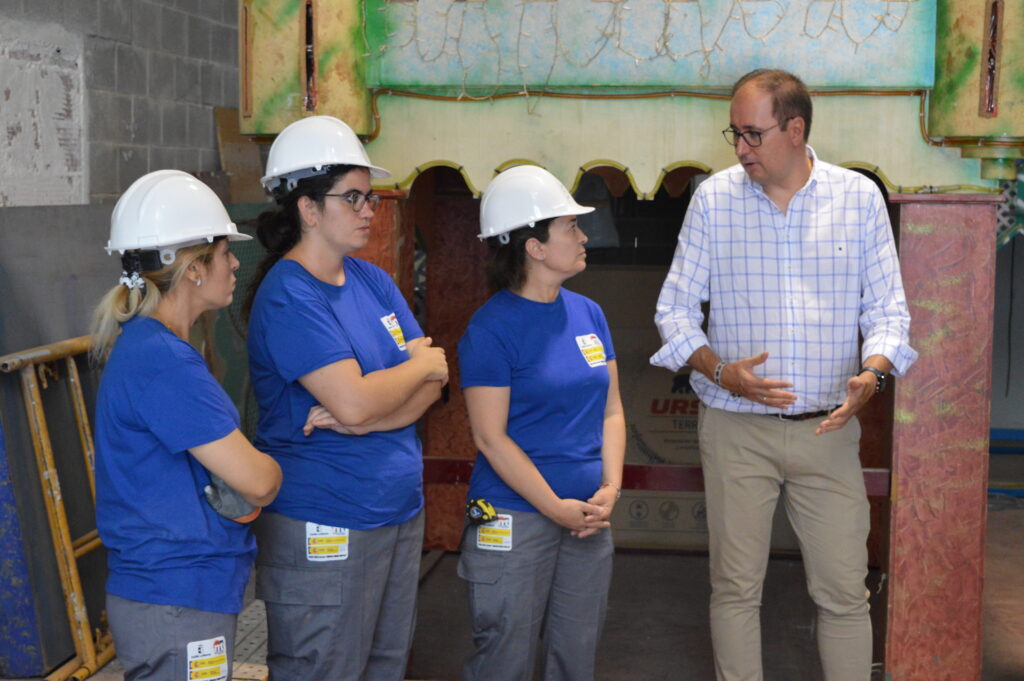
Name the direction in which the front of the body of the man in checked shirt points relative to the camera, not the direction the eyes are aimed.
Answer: toward the camera

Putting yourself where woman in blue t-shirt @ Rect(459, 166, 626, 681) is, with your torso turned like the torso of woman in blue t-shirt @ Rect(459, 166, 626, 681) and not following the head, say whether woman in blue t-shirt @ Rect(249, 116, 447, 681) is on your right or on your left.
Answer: on your right

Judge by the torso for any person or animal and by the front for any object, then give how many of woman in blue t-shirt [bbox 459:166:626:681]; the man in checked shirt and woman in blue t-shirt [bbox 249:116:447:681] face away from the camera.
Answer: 0

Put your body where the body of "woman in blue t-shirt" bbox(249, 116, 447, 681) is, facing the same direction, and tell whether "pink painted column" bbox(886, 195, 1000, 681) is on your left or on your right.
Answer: on your left

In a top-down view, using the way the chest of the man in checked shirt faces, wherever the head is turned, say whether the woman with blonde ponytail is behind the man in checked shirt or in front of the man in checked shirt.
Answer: in front

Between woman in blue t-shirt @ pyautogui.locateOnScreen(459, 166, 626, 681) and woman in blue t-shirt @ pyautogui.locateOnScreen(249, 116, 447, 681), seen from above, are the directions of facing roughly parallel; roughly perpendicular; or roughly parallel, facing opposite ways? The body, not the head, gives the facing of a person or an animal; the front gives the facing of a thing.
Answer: roughly parallel

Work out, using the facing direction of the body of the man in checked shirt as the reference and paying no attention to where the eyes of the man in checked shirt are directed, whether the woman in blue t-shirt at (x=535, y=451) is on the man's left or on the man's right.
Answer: on the man's right

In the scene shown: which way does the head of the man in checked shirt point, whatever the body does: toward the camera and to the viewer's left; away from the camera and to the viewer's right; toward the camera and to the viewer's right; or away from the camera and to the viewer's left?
toward the camera and to the viewer's left

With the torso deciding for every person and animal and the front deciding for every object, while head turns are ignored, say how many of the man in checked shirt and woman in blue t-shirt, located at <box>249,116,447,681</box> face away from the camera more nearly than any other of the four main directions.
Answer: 0

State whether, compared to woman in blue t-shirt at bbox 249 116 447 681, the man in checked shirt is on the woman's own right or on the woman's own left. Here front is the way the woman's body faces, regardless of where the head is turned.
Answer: on the woman's own left

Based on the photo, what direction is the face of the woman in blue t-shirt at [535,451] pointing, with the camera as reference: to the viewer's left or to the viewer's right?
to the viewer's right
